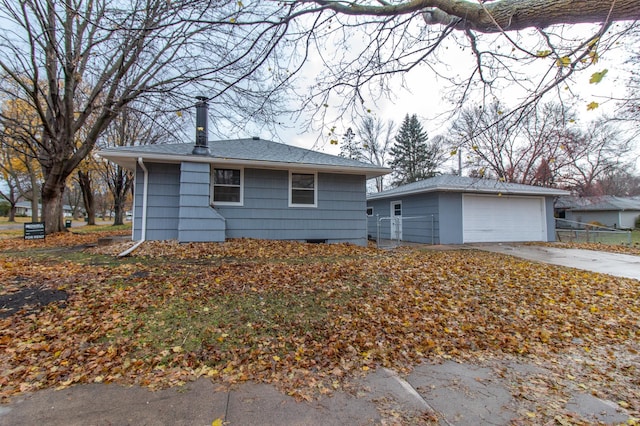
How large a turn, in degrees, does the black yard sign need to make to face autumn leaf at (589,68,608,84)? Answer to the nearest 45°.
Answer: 0° — it already faces it

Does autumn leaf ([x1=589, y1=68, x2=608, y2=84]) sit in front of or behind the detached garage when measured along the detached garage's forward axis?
in front

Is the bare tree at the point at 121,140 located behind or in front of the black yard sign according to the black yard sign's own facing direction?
behind

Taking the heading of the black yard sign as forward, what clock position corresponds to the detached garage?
The detached garage is roughly at 10 o'clock from the black yard sign.

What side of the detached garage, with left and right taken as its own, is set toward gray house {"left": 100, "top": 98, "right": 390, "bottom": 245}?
right

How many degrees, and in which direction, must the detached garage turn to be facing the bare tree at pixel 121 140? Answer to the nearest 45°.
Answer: approximately 135° to its right

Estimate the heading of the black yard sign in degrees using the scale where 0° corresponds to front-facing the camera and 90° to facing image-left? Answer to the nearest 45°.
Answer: approximately 0°

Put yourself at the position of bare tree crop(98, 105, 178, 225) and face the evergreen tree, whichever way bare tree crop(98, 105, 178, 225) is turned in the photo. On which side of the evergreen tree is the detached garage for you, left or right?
right

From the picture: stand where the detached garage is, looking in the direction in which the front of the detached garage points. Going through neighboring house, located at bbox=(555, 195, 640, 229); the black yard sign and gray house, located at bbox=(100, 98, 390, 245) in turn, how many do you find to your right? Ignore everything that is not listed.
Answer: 2

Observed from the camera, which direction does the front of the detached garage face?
facing the viewer and to the right of the viewer

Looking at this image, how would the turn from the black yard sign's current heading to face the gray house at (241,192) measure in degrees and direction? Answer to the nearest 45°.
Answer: approximately 45° to its left

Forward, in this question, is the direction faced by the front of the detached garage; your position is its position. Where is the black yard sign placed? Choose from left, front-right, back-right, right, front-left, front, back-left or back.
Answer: right
